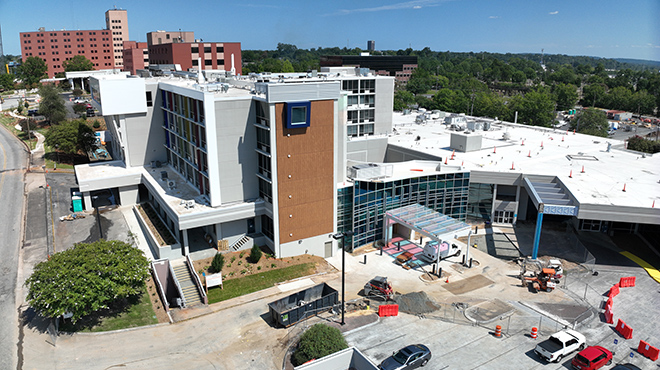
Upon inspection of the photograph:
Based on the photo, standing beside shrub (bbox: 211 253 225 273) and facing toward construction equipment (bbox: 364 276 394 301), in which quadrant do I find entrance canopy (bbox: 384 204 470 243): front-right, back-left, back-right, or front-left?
front-left

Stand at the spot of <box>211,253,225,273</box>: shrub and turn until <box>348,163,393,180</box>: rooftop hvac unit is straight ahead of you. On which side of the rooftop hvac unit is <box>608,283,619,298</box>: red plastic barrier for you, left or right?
right

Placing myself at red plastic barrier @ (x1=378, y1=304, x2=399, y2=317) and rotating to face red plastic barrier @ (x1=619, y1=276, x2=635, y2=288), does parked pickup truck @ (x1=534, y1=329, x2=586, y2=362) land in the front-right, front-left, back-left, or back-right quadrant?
front-right

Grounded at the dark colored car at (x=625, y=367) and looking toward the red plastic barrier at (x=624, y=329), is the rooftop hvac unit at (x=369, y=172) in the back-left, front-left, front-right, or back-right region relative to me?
front-left

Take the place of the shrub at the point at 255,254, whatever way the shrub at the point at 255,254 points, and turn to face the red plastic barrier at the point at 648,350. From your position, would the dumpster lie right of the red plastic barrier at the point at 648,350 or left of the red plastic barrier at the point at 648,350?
right

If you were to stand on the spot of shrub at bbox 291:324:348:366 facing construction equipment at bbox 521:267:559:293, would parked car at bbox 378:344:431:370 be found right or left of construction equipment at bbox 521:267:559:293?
right

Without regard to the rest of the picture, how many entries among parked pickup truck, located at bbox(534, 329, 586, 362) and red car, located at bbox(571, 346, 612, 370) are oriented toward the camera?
0
